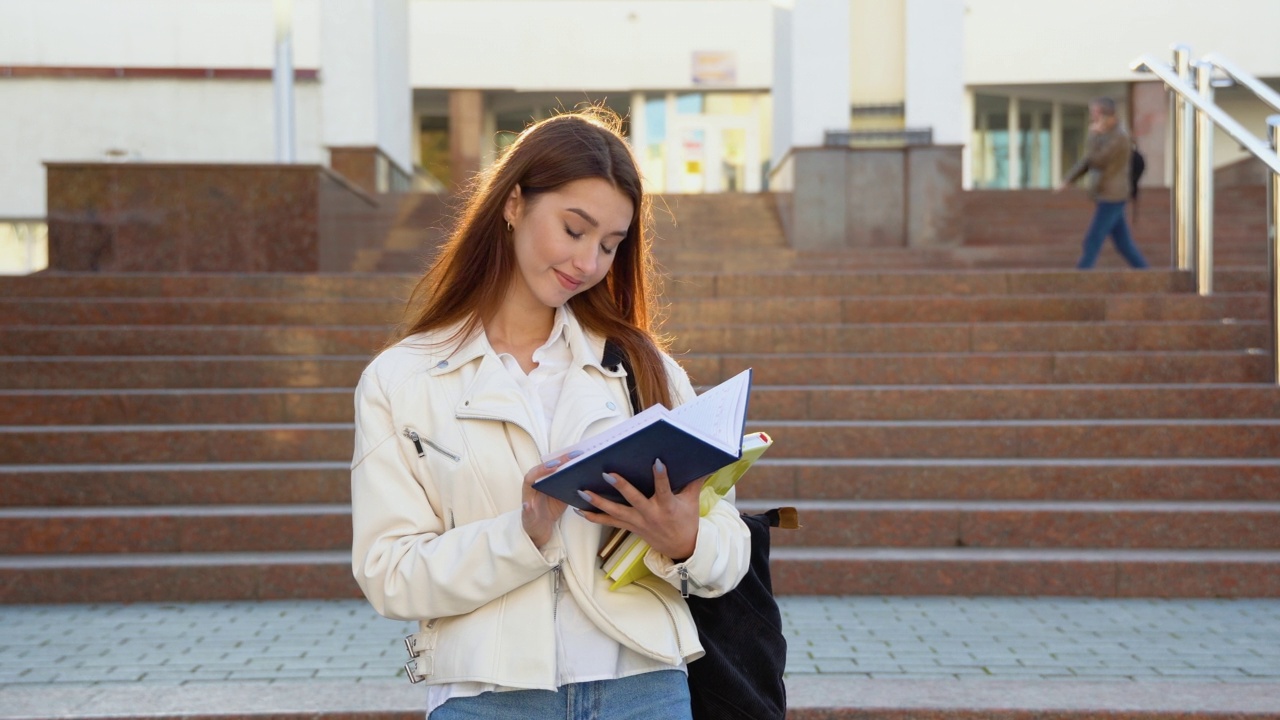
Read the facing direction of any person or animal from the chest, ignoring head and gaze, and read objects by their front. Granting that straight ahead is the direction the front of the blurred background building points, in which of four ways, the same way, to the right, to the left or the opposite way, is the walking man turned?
to the right

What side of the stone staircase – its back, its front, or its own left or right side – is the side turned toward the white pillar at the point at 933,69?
back

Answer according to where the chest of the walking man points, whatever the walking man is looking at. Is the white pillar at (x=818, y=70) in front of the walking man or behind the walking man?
in front

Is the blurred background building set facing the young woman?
yes

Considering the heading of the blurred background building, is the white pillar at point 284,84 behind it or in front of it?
in front

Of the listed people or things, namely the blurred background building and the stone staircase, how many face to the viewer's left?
0

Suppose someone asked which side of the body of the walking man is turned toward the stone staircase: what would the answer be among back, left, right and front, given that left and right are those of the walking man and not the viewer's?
left

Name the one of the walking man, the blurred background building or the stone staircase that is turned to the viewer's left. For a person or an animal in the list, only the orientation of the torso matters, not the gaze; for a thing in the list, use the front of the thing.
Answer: the walking man

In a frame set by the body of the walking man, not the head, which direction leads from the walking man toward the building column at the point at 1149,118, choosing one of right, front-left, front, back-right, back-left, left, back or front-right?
right

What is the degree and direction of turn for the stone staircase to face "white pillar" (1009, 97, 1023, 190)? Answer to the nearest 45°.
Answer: approximately 180°

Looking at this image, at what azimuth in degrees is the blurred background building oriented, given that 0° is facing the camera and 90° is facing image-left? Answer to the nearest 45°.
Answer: approximately 0°

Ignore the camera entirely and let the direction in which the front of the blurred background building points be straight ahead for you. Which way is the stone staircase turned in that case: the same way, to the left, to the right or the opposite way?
the same way

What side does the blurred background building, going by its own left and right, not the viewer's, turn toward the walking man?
front

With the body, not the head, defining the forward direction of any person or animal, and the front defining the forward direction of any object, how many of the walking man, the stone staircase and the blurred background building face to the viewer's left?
1

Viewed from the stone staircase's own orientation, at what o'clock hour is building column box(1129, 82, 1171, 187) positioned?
The building column is roughly at 7 o'clock from the stone staircase.

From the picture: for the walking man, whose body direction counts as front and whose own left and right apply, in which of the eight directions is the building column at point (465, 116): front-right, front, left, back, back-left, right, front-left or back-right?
front-right

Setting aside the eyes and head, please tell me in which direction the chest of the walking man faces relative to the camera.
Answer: to the viewer's left

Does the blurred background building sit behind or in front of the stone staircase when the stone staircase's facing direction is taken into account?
behind

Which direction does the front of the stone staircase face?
toward the camera
